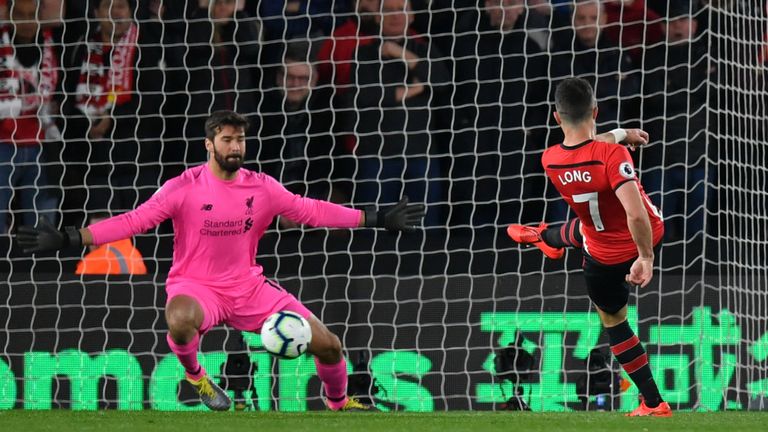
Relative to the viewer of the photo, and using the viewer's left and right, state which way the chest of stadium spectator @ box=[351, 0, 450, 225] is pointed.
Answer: facing the viewer

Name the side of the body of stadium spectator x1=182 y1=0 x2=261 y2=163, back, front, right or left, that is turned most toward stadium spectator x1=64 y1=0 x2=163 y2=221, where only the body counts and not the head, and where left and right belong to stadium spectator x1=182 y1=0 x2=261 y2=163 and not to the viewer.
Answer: right

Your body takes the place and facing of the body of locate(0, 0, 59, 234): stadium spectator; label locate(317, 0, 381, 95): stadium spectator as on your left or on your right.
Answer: on your left

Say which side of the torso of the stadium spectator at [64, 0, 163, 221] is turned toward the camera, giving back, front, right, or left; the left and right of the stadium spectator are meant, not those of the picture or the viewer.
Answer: front

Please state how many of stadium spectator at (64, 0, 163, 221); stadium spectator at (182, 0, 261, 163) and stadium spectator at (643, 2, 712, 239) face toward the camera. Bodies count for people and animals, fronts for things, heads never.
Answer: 3

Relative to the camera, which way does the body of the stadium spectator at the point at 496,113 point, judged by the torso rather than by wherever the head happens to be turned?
toward the camera

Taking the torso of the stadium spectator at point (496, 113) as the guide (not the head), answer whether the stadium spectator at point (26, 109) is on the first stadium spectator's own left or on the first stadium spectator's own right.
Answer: on the first stadium spectator's own right

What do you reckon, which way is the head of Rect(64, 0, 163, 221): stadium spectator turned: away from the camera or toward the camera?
toward the camera

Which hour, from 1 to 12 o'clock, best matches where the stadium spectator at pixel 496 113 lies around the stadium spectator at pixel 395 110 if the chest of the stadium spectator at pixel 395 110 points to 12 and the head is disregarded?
the stadium spectator at pixel 496 113 is roughly at 9 o'clock from the stadium spectator at pixel 395 110.

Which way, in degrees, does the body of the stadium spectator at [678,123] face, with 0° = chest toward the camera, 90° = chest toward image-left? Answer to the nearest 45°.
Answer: approximately 0°

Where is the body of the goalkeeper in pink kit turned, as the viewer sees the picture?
toward the camera

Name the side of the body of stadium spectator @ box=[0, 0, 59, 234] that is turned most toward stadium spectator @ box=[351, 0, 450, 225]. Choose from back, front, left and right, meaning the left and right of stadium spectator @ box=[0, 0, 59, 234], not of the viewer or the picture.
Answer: left

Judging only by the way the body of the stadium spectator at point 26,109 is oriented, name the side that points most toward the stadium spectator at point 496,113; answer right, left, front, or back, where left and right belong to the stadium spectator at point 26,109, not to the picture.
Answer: left

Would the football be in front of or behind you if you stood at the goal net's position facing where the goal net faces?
in front

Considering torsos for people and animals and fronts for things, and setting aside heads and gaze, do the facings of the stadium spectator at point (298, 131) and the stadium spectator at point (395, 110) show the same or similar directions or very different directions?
same or similar directions

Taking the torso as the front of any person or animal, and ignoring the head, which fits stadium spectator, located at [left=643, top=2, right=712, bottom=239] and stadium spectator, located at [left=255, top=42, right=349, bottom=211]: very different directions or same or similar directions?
same or similar directions

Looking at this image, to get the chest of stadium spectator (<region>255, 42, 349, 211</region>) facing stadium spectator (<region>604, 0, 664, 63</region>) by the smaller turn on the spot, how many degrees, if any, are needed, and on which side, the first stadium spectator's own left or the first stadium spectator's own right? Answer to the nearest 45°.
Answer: approximately 90° to the first stadium spectator's own left
